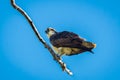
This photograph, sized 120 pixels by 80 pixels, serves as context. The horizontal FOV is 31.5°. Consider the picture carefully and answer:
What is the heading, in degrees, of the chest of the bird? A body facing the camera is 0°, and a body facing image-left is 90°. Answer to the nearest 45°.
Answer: approximately 90°
